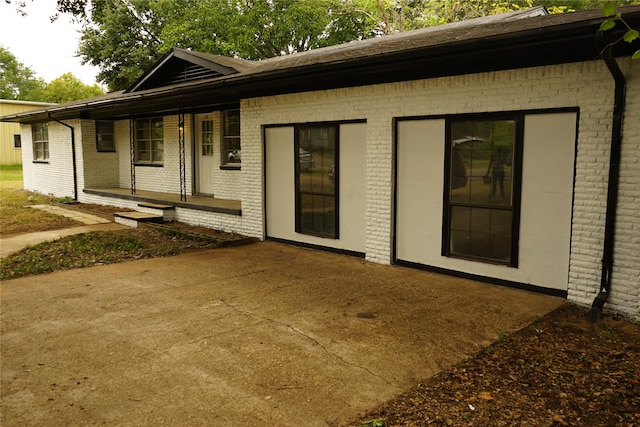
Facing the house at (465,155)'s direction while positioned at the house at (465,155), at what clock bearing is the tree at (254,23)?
The tree is roughly at 4 o'clock from the house.

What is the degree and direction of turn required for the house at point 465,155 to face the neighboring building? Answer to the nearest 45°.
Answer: approximately 90° to its right

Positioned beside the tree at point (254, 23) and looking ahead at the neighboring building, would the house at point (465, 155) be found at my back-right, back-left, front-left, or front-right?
back-left

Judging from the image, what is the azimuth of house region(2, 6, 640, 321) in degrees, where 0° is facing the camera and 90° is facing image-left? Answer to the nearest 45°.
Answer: approximately 45°
